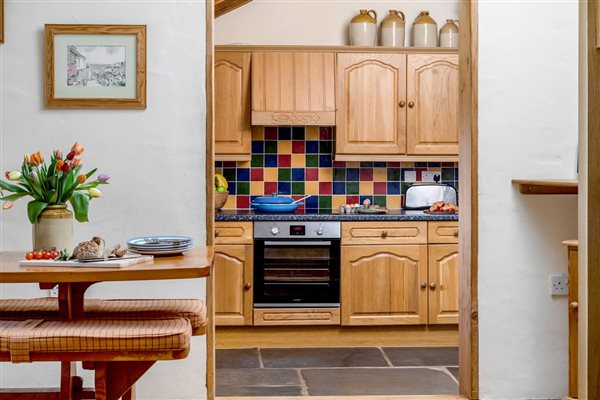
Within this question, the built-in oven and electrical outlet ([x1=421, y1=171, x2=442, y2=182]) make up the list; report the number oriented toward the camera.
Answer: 2

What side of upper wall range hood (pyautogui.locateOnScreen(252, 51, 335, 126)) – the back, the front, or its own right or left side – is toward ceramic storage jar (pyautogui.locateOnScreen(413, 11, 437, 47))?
left

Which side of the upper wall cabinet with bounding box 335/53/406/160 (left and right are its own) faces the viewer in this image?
front

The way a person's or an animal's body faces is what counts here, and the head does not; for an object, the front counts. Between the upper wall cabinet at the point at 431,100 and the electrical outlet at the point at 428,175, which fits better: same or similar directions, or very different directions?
same or similar directions

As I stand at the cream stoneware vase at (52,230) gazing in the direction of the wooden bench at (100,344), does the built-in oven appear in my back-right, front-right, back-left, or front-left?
back-left

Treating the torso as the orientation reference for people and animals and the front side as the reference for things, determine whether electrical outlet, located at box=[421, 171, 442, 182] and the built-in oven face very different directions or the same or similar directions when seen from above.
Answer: same or similar directions

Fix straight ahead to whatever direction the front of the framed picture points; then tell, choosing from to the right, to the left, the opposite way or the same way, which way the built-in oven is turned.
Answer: the same way

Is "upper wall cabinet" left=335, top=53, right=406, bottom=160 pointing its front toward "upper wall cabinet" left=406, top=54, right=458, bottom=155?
no

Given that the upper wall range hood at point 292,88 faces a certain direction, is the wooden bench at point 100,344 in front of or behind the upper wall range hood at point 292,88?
in front

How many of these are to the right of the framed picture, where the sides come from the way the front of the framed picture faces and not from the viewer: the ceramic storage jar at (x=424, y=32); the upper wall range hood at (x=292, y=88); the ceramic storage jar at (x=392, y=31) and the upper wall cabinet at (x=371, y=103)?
0

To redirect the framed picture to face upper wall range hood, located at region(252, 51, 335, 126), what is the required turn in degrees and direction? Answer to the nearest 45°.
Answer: approximately 135° to its left

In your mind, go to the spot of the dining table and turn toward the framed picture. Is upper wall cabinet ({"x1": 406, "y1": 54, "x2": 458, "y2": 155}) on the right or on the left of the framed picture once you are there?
right

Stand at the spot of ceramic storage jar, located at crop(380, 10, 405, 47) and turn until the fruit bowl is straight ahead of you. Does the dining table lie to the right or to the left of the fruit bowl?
left

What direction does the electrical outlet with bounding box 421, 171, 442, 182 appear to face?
toward the camera

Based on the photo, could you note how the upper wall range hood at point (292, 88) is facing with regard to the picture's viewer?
facing the viewer
